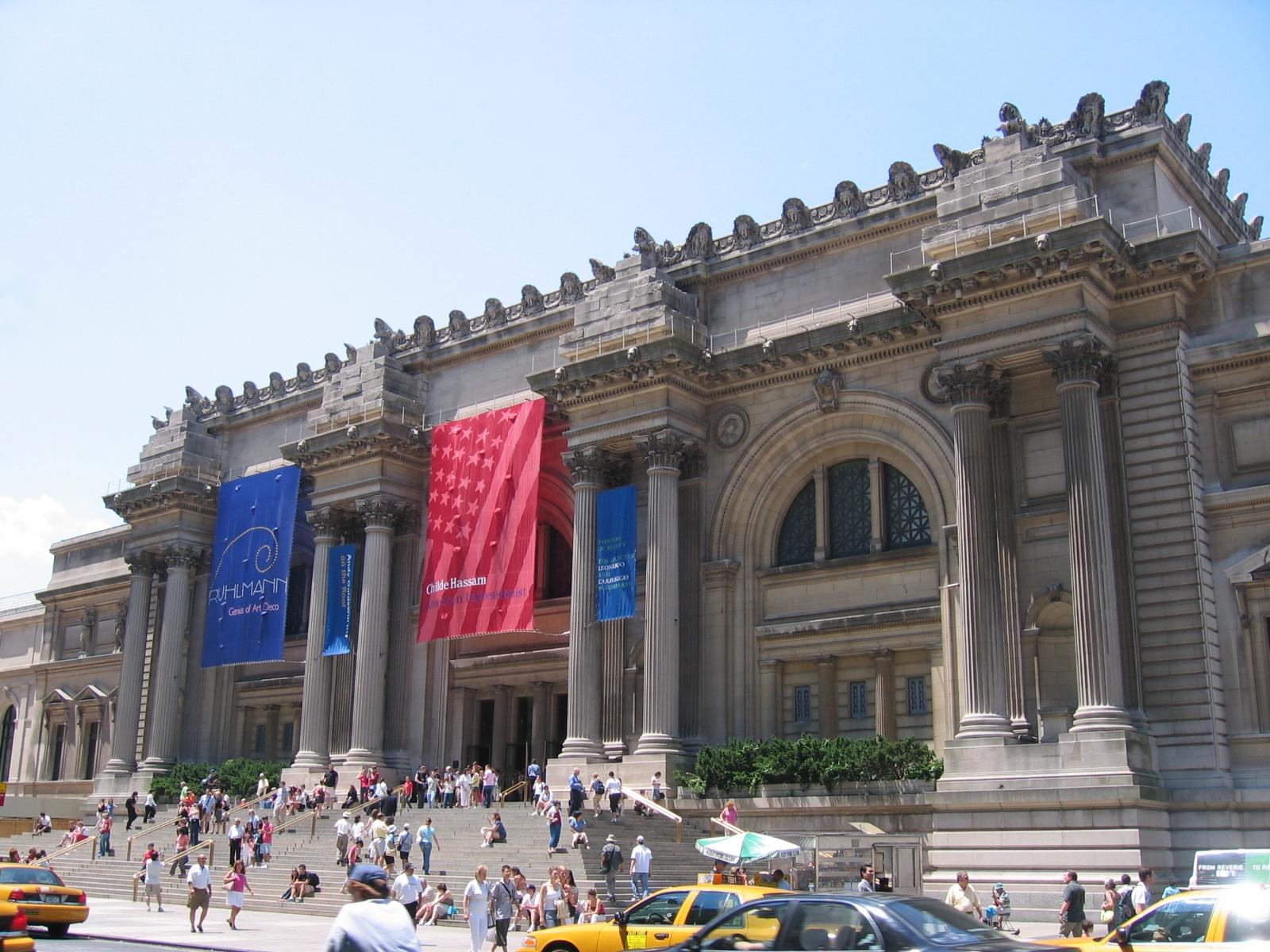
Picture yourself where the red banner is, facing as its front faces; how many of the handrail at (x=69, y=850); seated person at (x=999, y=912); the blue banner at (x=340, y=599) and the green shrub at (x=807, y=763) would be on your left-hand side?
2

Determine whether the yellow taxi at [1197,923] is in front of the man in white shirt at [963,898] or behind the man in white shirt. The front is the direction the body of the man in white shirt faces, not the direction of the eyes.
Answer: in front

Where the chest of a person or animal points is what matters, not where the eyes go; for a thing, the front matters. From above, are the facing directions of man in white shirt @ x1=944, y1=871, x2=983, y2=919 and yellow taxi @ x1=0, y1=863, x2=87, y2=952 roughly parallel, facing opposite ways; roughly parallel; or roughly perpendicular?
roughly perpendicular

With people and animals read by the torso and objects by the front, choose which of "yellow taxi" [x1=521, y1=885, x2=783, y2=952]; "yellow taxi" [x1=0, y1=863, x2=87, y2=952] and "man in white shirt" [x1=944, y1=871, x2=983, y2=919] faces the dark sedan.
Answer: the man in white shirt

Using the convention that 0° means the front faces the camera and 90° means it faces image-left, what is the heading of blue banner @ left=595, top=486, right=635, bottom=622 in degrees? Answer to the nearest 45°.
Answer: approximately 45°

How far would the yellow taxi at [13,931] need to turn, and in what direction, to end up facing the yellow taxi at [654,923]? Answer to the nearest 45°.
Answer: approximately 135° to its right

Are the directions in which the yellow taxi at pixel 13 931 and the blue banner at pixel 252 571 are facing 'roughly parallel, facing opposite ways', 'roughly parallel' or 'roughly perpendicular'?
roughly perpendicular

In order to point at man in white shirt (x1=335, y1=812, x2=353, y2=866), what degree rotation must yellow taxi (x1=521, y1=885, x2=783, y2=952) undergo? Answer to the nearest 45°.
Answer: approximately 45° to its right

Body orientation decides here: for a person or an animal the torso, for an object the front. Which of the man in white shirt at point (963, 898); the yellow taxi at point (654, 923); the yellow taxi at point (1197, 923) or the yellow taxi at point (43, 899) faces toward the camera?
the man in white shirt

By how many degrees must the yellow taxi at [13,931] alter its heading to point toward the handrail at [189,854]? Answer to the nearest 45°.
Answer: approximately 45° to its right

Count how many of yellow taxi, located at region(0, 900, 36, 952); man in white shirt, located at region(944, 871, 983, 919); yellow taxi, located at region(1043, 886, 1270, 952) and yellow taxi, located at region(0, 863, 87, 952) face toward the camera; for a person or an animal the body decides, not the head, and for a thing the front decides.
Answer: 1
